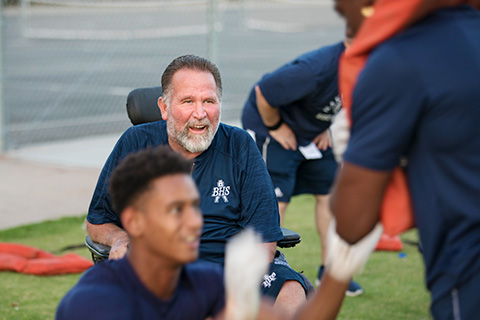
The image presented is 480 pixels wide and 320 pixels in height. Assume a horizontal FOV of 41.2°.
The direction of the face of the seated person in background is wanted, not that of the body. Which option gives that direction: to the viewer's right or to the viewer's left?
to the viewer's right

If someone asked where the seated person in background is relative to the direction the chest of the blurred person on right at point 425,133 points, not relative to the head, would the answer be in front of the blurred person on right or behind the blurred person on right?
in front

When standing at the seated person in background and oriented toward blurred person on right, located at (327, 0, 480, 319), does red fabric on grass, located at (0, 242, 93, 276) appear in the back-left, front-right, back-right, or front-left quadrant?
back-right

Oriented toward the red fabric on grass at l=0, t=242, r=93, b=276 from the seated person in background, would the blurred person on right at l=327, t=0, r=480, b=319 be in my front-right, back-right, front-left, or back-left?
back-left

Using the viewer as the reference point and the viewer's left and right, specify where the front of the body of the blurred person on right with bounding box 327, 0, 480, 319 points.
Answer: facing away from the viewer and to the left of the viewer

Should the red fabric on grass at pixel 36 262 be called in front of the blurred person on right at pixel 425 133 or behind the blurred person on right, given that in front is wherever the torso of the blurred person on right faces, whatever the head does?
in front
